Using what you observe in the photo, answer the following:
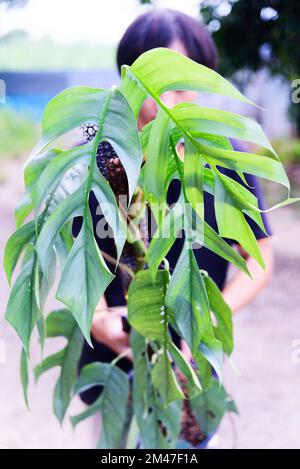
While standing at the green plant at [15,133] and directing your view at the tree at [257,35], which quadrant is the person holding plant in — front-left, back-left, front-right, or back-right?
front-right

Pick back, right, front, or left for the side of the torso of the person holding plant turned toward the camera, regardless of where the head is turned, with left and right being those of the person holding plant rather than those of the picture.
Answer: front

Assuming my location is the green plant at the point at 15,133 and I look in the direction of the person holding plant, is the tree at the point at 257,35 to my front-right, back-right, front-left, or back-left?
front-left

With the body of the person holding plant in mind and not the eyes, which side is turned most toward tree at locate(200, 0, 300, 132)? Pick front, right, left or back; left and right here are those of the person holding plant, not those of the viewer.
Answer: back

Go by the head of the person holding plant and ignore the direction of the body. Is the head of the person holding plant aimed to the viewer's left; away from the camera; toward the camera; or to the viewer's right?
toward the camera
